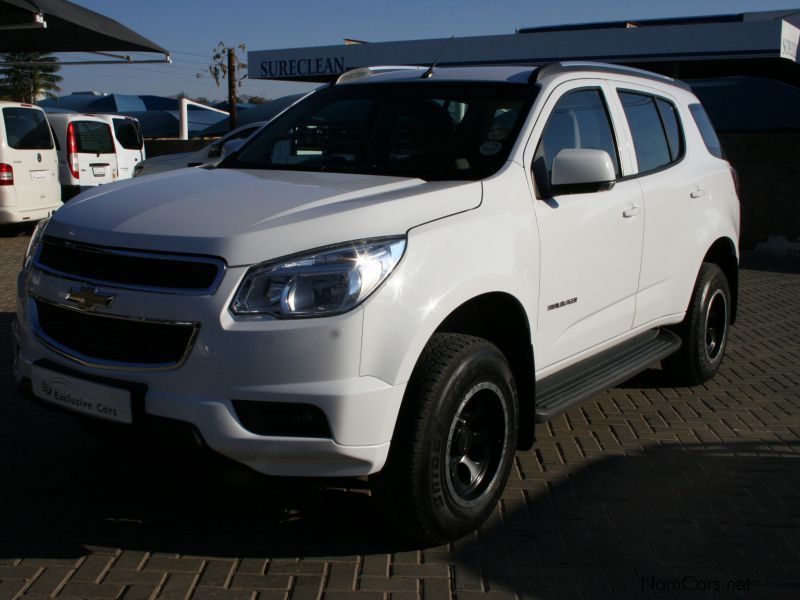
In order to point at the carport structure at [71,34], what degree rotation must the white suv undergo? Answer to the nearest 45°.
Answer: approximately 135° to its right

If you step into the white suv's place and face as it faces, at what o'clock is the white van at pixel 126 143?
The white van is roughly at 4 o'clock from the white suv.

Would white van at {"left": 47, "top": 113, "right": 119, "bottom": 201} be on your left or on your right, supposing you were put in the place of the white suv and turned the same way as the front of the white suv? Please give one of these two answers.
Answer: on your right

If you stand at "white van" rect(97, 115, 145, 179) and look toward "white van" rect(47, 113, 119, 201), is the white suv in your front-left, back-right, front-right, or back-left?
front-left

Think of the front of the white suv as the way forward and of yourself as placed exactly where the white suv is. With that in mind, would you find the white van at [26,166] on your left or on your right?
on your right

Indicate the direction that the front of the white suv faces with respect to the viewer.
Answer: facing the viewer and to the left of the viewer

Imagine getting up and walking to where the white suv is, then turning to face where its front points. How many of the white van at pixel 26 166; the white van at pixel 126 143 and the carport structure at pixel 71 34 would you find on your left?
0

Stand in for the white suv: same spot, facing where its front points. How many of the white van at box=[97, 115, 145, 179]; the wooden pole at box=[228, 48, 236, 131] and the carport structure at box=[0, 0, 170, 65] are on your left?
0

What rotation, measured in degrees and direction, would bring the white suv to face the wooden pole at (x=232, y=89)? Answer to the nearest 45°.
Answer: approximately 135° to its right
